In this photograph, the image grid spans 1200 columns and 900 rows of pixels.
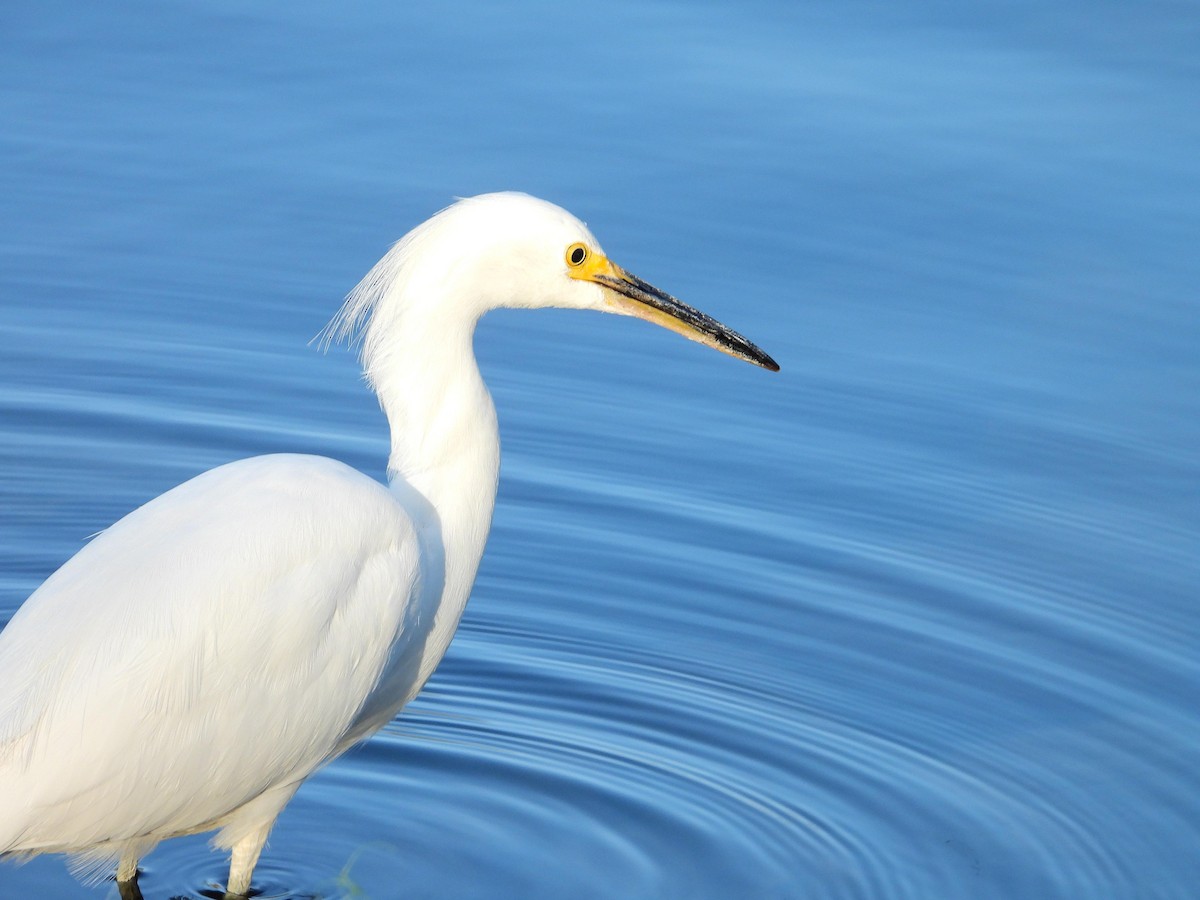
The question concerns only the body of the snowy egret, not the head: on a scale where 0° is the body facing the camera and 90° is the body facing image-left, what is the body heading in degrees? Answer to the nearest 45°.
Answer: approximately 270°
